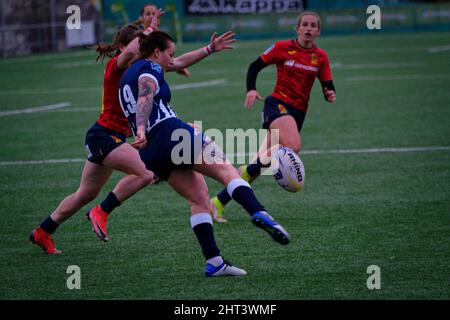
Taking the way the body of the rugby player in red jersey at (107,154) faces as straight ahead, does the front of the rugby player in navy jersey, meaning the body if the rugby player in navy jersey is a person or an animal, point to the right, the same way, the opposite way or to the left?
the same way

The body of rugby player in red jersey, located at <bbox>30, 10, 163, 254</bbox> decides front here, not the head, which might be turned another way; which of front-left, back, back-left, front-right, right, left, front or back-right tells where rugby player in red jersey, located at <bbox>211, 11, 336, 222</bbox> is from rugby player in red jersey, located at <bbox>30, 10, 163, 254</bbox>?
front-left

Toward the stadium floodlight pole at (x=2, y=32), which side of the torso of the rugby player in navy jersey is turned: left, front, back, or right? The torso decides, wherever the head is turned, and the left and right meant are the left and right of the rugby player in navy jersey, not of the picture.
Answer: left

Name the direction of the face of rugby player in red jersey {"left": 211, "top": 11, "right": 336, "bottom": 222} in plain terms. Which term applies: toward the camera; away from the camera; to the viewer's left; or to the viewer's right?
toward the camera

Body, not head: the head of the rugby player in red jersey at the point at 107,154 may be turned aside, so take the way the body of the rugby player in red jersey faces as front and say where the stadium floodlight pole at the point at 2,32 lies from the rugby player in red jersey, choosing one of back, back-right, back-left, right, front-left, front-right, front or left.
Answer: left

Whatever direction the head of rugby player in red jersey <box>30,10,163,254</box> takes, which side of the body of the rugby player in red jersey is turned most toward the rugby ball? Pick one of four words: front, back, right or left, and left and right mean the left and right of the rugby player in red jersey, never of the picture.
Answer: front

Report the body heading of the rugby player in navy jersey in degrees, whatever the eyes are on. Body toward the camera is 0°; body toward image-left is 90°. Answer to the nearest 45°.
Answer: approximately 270°

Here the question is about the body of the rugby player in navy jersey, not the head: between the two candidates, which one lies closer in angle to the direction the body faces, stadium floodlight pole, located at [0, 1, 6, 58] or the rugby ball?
the rugby ball

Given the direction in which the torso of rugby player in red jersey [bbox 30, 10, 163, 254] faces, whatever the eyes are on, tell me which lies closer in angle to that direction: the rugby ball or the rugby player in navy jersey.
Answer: the rugby ball

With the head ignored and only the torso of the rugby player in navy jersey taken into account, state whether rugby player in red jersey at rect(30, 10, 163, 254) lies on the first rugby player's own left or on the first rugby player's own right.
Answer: on the first rugby player's own left

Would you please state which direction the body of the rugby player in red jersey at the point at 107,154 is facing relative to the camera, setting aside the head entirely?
to the viewer's right

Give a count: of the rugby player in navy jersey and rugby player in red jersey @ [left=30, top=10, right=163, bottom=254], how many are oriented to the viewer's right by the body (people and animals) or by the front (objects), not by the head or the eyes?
2

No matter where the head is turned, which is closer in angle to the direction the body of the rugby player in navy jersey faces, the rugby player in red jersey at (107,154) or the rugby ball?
the rugby ball
